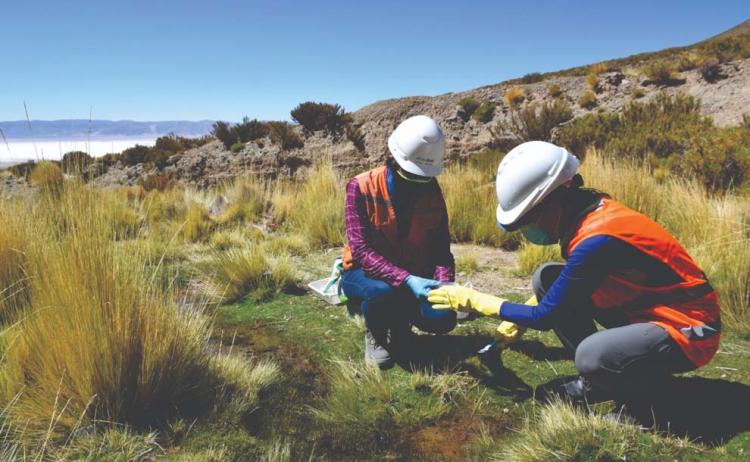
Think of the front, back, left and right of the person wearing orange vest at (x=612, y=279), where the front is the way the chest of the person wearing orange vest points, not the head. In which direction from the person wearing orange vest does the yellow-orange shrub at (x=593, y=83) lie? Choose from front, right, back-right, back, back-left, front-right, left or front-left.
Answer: right

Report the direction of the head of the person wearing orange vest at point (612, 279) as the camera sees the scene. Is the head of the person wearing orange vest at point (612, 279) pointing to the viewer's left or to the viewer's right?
to the viewer's left

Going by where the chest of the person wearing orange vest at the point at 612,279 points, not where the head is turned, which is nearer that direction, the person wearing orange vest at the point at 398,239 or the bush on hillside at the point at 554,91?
the person wearing orange vest

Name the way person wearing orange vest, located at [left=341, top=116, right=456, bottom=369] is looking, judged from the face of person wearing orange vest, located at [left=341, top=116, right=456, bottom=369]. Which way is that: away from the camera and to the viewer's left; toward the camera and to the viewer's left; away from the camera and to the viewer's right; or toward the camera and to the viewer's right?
toward the camera and to the viewer's right

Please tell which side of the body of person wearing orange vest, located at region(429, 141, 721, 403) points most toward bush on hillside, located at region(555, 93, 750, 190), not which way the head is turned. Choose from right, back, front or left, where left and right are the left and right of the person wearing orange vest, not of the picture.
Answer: right

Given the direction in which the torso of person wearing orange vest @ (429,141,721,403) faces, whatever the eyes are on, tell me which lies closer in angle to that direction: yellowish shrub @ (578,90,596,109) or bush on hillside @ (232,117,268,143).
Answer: the bush on hillside

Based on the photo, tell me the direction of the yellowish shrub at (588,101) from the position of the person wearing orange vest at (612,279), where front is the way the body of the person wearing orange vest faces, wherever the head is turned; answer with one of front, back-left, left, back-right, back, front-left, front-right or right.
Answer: right

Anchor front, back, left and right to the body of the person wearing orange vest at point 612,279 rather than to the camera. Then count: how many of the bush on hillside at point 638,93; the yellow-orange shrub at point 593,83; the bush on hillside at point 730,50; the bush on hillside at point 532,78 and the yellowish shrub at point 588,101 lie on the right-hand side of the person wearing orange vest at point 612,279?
5

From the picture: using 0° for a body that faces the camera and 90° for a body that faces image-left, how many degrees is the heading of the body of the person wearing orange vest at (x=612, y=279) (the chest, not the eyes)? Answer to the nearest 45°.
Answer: approximately 90°

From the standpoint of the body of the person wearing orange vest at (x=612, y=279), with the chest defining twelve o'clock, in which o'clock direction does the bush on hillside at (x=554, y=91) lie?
The bush on hillside is roughly at 3 o'clock from the person wearing orange vest.

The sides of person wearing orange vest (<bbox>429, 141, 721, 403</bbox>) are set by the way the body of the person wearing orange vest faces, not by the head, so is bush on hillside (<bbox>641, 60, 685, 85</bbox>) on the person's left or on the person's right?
on the person's right

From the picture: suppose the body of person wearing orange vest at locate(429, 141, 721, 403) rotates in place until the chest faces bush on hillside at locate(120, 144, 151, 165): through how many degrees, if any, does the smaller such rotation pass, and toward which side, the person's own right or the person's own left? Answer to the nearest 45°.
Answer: approximately 45° to the person's own right

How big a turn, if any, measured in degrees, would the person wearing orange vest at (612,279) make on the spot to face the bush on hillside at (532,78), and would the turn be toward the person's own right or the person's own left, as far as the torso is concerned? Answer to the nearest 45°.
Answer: approximately 90° to the person's own right

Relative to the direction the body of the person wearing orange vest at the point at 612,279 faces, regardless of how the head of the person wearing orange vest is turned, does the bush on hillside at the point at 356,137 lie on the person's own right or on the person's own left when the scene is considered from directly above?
on the person's own right

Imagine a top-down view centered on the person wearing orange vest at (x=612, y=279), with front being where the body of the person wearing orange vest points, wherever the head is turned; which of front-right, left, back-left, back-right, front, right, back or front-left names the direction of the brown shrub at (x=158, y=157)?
front-right

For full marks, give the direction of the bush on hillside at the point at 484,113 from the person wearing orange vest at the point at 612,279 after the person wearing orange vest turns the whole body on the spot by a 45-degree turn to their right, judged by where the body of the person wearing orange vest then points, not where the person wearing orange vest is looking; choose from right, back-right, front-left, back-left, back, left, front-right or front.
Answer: front-right
